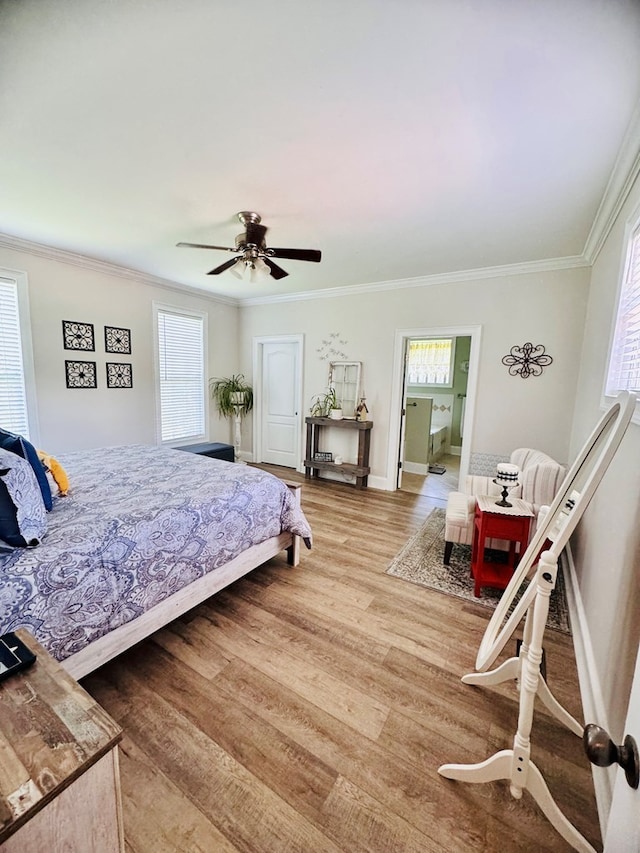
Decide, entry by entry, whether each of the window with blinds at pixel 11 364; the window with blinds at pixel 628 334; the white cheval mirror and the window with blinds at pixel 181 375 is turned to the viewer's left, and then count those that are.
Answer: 2

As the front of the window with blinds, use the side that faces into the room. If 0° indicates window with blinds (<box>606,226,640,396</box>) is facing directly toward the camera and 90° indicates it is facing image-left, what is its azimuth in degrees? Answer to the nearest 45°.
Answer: approximately 90°

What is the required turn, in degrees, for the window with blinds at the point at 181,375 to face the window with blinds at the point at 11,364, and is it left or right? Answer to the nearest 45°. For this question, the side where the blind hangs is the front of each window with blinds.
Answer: approximately 90° to its right

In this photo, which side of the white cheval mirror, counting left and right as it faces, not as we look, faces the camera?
left

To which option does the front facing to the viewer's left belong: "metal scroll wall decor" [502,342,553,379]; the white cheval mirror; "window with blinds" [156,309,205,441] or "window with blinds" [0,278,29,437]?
the white cheval mirror

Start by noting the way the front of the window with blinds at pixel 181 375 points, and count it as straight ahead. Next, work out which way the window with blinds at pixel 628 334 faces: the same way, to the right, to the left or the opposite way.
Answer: the opposite way

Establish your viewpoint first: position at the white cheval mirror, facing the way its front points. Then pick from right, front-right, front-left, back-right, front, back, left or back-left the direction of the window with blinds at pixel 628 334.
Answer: right

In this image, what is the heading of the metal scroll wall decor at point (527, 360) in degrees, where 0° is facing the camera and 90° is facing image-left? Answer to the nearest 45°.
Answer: approximately 0°

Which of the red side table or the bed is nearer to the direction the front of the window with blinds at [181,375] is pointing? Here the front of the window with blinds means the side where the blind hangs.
the red side table

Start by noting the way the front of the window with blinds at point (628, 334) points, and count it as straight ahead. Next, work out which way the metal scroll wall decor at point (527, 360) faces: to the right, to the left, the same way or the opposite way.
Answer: to the left
